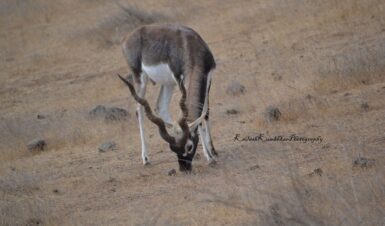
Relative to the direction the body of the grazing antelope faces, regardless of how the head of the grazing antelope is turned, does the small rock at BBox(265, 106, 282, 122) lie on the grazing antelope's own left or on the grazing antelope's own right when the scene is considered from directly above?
on the grazing antelope's own left

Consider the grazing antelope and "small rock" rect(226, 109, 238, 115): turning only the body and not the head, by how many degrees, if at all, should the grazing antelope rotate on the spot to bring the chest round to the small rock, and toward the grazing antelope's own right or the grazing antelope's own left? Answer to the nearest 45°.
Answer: approximately 90° to the grazing antelope's own left

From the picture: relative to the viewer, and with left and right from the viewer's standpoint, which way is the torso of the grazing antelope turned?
facing the viewer and to the right of the viewer

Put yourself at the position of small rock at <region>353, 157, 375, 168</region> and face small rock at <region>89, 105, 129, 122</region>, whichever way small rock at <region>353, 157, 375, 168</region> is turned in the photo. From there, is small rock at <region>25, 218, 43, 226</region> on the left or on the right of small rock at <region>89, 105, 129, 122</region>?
left

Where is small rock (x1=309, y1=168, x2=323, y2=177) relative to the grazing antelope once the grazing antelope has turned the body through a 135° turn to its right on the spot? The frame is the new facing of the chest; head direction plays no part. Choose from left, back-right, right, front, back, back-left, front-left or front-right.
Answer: back-left

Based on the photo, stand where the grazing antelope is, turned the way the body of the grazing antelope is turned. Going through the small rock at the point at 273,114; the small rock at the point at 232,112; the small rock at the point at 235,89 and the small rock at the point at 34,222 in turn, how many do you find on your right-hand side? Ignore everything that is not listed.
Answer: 1

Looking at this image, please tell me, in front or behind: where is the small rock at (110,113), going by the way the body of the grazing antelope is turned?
behind

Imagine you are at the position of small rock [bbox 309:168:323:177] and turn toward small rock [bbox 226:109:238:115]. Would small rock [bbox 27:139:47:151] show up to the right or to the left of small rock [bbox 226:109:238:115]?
left

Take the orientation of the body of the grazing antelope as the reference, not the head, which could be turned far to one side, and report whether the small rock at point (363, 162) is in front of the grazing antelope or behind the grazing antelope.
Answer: in front
